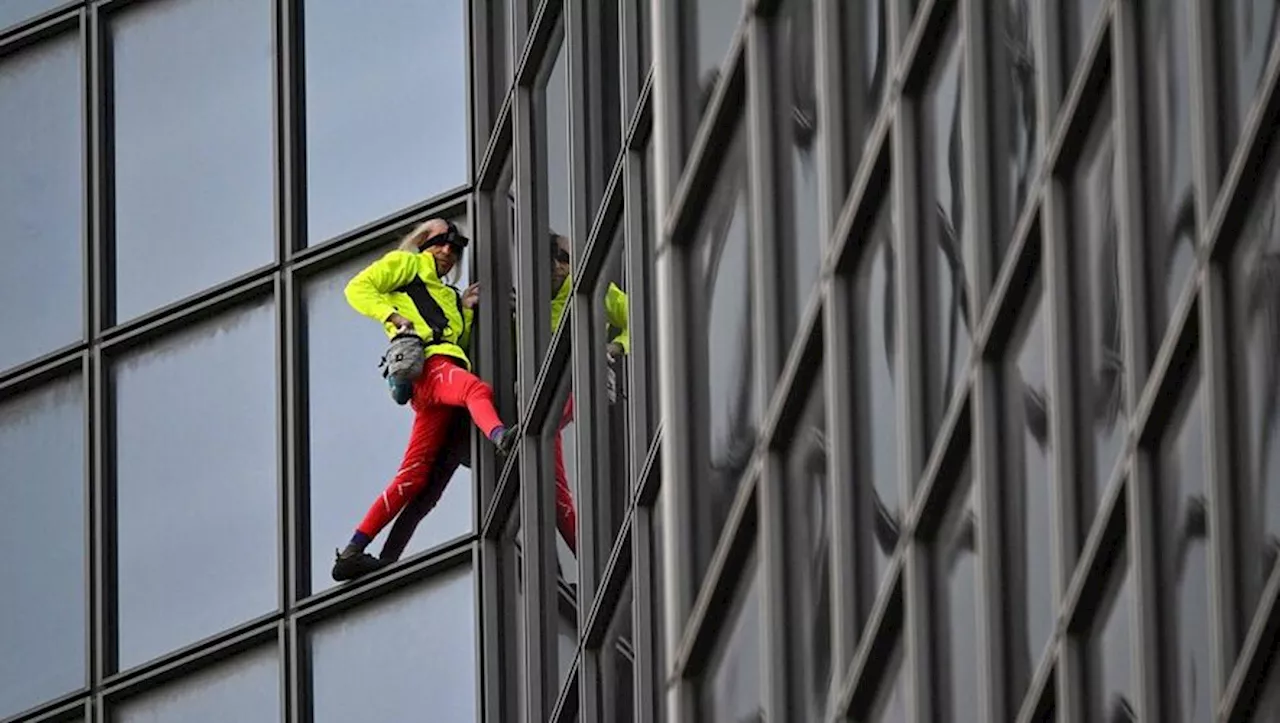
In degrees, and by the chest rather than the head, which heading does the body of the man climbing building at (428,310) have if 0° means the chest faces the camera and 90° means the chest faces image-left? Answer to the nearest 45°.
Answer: approximately 315°
